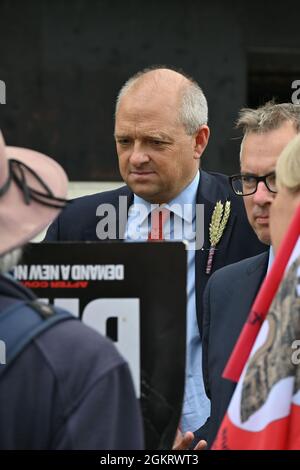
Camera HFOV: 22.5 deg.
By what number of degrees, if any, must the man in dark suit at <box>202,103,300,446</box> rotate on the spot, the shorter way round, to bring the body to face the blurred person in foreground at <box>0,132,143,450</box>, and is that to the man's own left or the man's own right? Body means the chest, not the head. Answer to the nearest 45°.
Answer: approximately 45° to the man's own right

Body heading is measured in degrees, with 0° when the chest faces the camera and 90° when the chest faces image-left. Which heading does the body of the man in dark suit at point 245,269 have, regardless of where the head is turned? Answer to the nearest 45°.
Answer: approximately 45°

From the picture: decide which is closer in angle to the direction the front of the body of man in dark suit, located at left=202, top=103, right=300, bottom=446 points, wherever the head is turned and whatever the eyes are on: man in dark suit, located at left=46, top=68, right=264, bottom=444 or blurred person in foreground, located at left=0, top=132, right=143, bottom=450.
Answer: the blurred person in foreground
